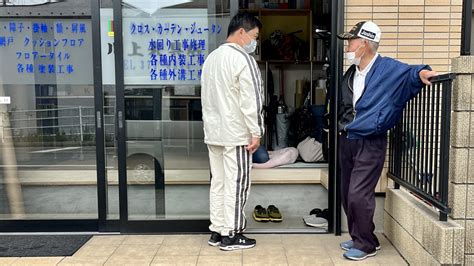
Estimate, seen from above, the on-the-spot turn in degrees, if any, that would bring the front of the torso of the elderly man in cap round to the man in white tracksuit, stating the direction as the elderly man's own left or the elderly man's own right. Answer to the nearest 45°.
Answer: approximately 45° to the elderly man's own right

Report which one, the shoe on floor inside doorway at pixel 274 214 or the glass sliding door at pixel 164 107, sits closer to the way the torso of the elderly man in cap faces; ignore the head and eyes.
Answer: the glass sliding door

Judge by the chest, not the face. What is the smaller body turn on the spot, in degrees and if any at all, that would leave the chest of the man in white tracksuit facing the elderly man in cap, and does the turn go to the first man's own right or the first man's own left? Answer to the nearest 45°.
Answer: approximately 45° to the first man's own right

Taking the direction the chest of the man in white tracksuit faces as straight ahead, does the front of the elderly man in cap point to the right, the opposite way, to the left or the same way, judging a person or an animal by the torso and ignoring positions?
the opposite way

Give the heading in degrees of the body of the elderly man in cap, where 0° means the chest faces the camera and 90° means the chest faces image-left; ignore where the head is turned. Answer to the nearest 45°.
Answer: approximately 45°

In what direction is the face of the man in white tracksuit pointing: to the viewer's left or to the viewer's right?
to the viewer's right

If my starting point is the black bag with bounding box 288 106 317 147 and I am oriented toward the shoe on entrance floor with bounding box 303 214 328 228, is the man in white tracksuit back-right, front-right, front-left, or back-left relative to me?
front-right

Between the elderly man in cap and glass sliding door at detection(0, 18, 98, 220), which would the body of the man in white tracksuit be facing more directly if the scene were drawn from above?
the elderly man in cap

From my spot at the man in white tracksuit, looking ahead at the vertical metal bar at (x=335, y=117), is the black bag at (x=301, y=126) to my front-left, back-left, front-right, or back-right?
front-left

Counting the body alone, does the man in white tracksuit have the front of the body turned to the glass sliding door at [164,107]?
no

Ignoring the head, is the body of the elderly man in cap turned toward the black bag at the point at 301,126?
no

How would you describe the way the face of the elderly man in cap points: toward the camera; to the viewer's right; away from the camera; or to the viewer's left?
to the viewer's left
